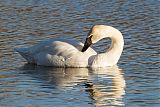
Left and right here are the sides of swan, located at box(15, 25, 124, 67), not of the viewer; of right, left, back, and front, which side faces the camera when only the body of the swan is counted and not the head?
right
